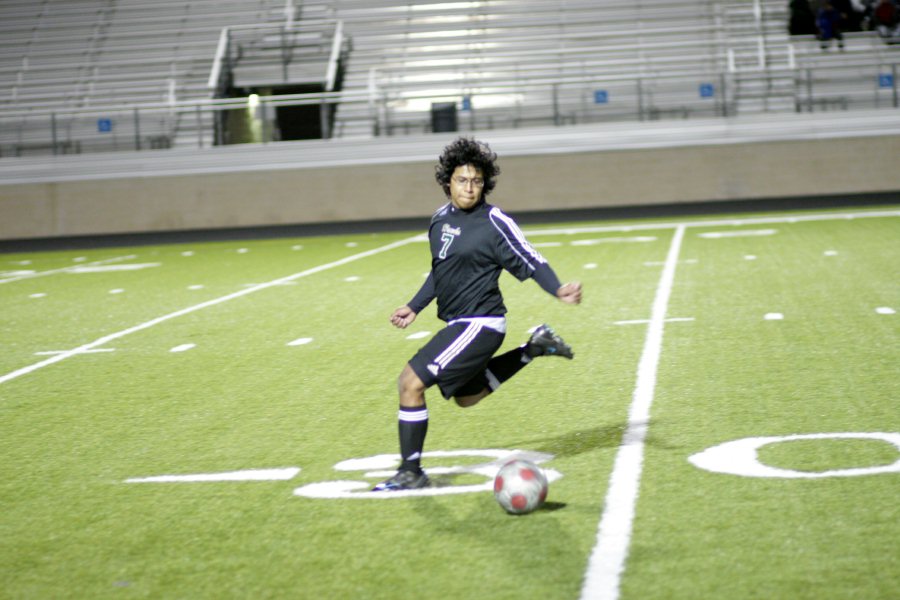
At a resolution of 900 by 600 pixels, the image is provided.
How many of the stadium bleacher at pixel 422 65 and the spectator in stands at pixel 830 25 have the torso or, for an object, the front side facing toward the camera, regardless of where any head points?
2

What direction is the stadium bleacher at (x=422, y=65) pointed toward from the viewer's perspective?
toward the camera

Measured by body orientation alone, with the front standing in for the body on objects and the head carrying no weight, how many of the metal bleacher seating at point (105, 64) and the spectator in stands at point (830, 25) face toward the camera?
2

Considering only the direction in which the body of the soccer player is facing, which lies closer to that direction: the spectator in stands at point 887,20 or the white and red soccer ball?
the white and red soccer ball

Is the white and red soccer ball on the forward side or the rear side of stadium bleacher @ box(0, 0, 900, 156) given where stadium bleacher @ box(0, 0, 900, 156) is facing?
on the forward side

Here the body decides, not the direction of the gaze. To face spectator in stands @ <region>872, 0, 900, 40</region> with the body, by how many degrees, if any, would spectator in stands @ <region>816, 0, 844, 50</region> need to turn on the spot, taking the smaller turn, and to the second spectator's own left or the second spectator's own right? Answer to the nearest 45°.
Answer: approximately 90° to the second spectator's own left

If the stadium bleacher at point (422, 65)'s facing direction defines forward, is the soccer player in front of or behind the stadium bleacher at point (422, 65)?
in front
